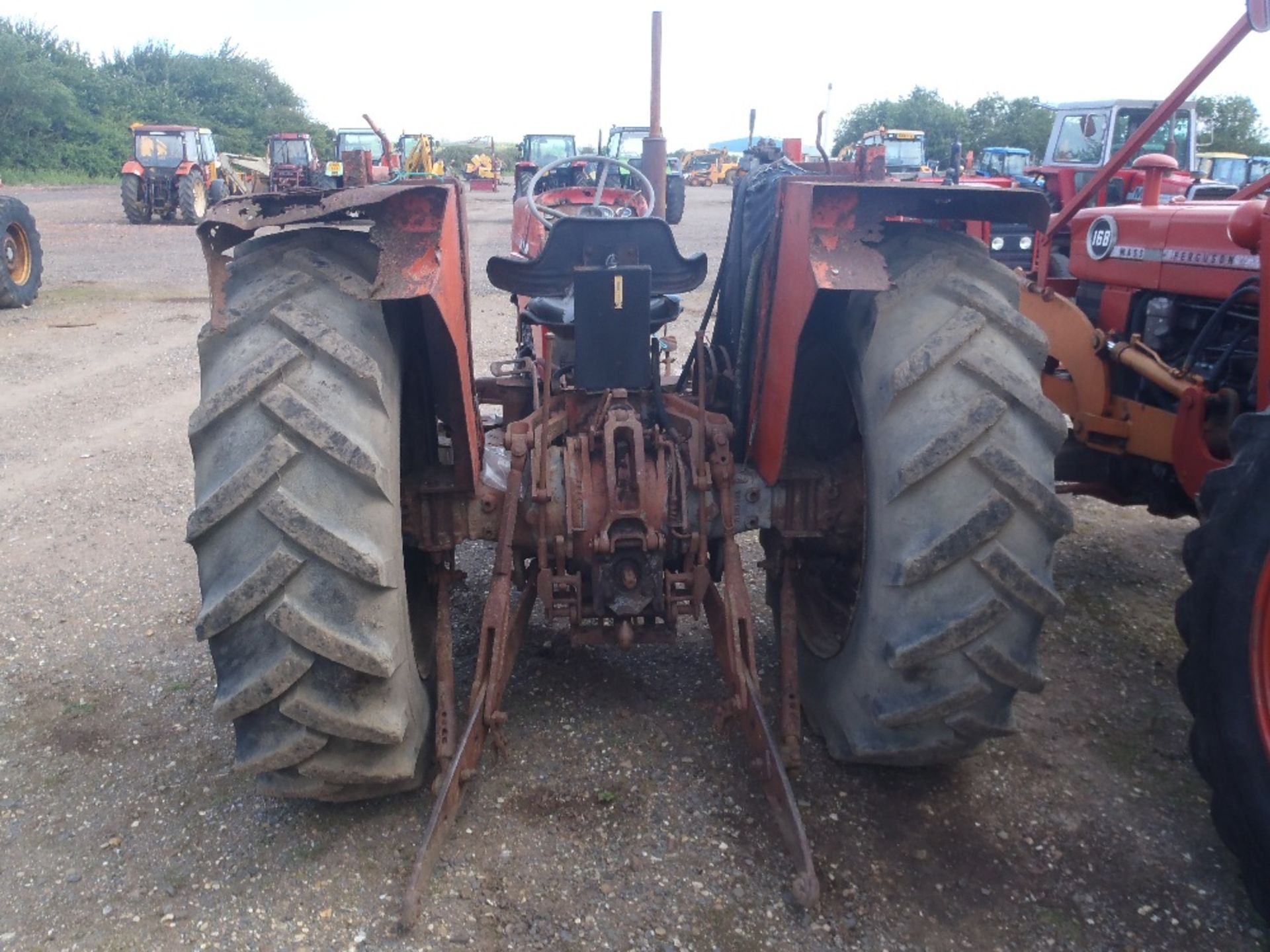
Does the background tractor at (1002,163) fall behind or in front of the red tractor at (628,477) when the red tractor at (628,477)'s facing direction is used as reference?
in front

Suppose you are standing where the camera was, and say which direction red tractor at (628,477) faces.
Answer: facing away from the viewer

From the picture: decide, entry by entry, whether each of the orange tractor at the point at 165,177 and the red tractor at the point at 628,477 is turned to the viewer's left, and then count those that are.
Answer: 0

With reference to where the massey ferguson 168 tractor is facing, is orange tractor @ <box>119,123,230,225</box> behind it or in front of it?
in front

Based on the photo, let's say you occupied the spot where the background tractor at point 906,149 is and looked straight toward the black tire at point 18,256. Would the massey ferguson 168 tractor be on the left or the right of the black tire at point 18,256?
left

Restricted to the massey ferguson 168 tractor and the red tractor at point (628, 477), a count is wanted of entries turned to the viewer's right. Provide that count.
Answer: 0

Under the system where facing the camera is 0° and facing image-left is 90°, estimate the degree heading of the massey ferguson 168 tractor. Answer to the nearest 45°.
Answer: approximately 135°

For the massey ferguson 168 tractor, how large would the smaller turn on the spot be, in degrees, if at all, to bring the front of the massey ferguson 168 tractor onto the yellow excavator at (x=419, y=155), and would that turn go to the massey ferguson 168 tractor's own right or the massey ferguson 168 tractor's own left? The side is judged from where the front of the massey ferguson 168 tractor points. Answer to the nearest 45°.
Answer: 0° — it already faces it
